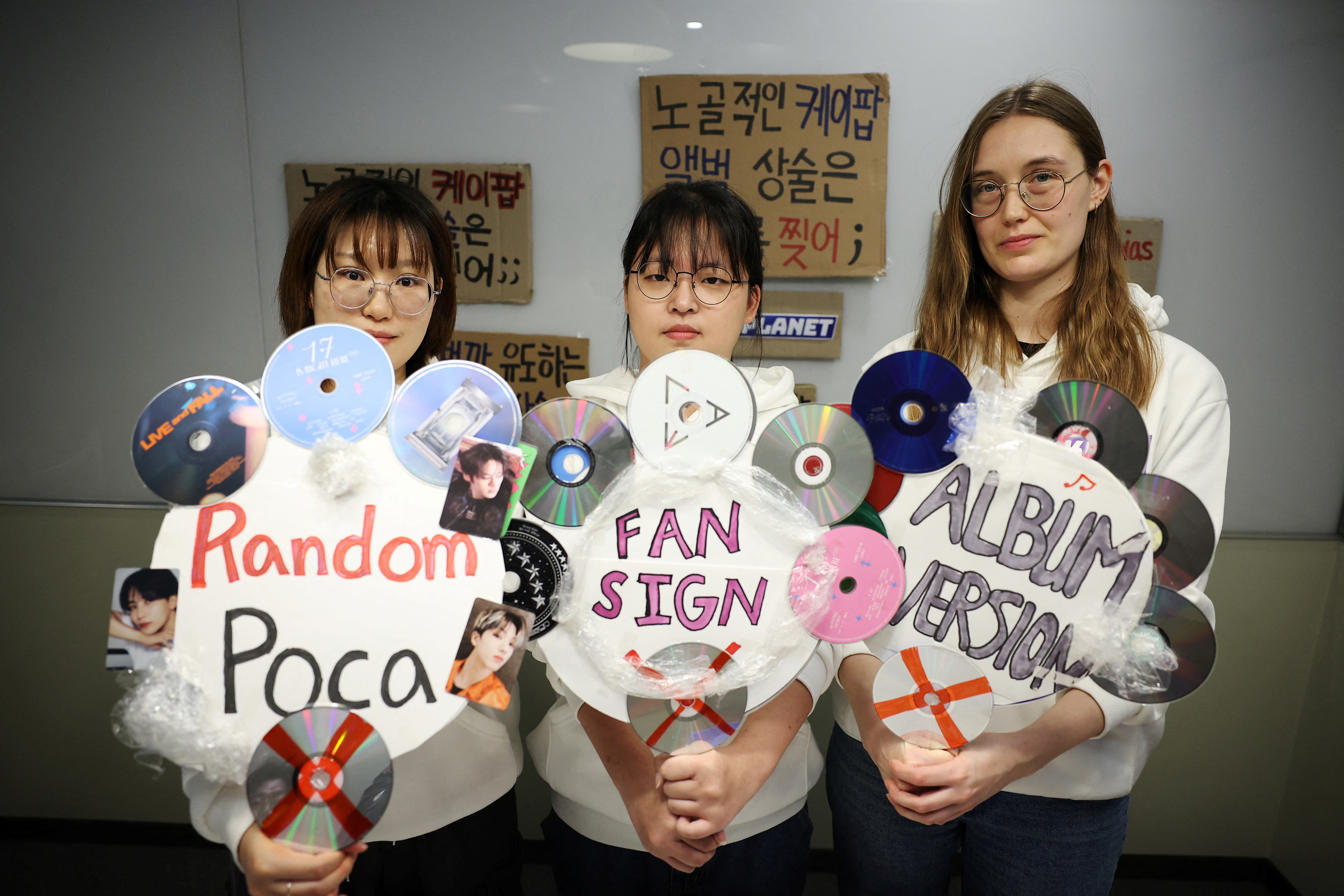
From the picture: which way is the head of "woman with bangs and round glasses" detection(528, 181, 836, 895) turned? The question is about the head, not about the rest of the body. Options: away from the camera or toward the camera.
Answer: toward the camera

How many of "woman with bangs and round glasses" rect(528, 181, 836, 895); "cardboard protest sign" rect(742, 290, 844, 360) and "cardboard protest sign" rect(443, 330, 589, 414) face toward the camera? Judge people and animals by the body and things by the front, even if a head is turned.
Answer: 3

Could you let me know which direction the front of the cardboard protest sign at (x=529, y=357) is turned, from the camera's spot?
facing the viewer

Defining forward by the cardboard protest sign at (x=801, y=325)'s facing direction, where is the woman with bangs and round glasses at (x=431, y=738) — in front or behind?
in front

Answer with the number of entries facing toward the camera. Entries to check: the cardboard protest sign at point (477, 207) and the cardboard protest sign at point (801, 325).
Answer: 2

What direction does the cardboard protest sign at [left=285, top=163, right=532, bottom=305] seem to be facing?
toward the camera

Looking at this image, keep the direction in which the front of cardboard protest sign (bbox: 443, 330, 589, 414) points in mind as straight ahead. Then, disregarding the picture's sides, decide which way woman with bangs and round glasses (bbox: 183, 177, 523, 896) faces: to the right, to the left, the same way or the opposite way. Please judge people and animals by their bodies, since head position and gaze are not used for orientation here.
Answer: the same way

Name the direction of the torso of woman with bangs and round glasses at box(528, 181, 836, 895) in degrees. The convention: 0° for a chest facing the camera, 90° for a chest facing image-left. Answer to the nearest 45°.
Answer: approximately 0°

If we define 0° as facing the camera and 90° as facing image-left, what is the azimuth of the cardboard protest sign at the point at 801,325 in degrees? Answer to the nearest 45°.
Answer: approximately 0°

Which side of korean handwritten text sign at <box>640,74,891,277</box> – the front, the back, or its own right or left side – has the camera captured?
front

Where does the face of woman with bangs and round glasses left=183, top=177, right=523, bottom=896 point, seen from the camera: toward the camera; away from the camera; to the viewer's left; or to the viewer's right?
toward the camera

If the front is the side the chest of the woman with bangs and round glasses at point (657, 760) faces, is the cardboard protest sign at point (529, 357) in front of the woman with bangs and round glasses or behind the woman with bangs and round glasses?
behind

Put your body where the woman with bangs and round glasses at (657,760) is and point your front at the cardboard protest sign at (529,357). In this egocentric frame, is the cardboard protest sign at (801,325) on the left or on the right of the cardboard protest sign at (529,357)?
right
